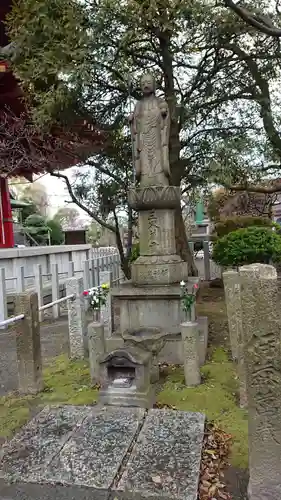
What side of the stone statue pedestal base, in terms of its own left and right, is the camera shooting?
front

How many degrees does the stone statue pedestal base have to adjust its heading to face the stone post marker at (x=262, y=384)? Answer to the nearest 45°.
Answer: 0° — it already faces it

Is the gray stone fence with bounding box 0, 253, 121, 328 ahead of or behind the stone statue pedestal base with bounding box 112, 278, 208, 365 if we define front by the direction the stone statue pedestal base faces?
behind

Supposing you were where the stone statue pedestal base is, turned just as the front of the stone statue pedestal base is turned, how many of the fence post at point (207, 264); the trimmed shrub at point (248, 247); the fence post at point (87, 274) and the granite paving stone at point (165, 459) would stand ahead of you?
1

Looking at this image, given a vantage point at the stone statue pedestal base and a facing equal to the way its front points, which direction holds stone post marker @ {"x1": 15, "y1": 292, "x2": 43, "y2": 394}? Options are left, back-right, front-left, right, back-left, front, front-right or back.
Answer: front-right

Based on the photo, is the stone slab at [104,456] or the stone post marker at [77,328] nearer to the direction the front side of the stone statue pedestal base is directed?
the stone slab

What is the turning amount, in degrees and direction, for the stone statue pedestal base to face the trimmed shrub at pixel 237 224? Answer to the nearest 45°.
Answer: approximately 180°

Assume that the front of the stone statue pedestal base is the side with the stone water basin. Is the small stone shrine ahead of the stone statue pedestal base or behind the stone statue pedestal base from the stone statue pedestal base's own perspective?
ahead

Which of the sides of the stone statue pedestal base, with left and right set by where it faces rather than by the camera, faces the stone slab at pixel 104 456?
front

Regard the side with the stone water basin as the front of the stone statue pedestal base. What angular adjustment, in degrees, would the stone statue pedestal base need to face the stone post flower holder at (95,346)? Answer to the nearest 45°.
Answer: approximately 45° to its right

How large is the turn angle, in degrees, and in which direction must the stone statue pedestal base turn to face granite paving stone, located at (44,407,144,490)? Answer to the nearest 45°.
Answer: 0° — it already faces it

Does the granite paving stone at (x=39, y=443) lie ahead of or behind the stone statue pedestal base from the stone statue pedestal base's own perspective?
ahead

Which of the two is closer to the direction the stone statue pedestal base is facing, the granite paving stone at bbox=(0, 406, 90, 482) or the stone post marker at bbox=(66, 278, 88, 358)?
the granite paving stone

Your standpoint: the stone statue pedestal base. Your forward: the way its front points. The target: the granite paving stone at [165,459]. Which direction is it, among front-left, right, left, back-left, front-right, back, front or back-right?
front

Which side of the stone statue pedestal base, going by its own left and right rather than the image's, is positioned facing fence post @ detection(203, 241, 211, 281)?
back

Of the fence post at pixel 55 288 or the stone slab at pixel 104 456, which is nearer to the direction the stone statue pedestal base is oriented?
the stone slab
